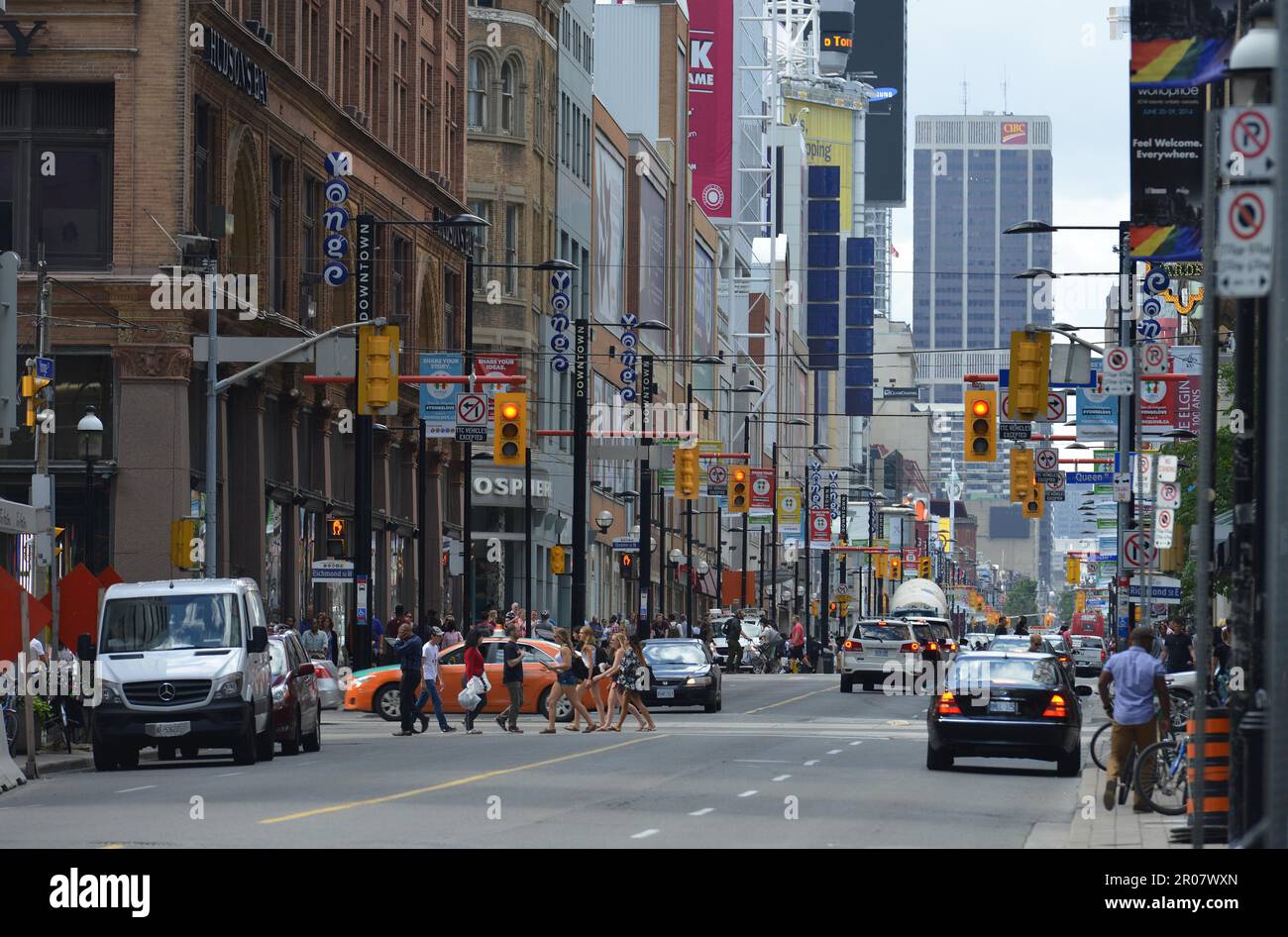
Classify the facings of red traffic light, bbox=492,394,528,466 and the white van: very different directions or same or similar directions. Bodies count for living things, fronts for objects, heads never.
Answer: same or similar directions

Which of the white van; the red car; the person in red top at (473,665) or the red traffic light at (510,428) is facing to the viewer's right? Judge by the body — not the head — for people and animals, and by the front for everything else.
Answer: the person in red top

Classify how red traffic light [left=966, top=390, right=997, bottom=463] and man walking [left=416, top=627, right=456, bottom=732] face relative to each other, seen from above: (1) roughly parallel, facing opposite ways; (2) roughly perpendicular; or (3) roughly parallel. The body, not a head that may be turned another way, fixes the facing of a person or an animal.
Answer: roughly perpendicular

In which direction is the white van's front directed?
toward the camera

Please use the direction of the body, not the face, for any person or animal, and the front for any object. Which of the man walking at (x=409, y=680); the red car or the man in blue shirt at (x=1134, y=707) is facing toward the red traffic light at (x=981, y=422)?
the man in blue shirt

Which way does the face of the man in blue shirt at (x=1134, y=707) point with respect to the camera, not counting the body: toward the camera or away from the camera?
away from the camera

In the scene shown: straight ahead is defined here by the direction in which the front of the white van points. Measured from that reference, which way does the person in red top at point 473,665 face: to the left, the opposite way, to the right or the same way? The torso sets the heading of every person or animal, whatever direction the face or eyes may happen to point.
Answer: to the left

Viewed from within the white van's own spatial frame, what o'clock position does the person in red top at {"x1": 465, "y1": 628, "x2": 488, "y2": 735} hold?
The person in red top is roughly at 7 o'clock from the white van.

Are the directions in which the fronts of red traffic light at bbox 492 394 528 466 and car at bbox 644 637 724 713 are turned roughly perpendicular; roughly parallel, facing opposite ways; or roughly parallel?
roughly parallel

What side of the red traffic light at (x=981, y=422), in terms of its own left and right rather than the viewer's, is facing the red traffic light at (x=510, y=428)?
right

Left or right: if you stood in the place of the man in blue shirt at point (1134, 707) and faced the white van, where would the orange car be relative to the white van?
right

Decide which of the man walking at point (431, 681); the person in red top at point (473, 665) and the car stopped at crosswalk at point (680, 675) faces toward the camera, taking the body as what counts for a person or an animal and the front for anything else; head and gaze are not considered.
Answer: the car stopped at crosswalk

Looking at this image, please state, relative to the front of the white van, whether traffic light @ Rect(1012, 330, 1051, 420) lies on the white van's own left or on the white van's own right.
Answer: on the white van's own left

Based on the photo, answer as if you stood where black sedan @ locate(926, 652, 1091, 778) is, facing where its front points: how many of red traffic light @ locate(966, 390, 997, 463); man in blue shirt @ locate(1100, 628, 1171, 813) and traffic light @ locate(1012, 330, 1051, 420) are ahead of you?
2

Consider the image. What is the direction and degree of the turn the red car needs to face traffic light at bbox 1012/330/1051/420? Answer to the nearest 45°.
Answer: approximately 90° to its left

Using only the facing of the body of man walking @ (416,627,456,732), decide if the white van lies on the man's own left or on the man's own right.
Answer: on the man's own right

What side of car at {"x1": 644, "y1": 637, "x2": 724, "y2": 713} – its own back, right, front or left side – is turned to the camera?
front
